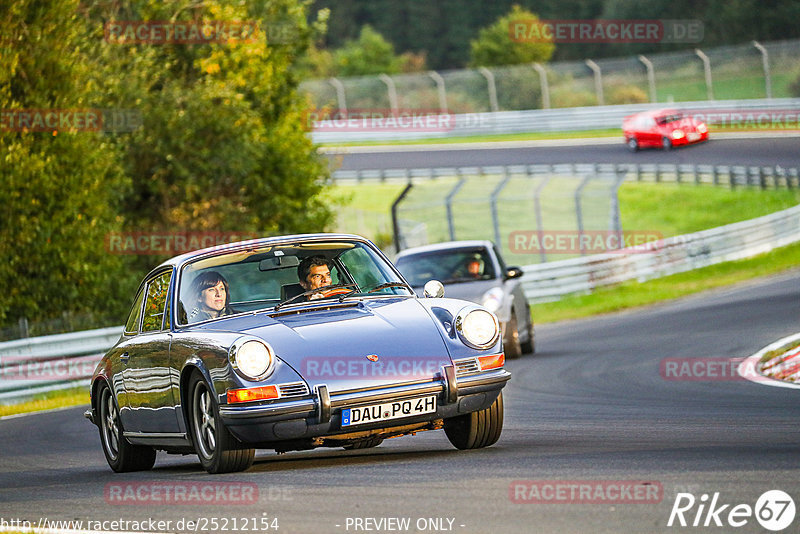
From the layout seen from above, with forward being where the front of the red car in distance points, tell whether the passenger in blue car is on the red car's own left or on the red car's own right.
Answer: on the red car's own right

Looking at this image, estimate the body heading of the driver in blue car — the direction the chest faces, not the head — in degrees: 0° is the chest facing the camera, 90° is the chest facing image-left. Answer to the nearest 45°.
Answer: approximately 315°

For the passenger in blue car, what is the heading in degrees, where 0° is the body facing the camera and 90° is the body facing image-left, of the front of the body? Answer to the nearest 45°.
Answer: approximately 315°

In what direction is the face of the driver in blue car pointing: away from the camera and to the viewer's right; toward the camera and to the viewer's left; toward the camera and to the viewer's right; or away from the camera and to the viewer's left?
toward the camera and to the viewer's right

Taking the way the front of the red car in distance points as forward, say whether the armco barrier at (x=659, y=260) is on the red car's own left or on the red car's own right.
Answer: on the red car's own right

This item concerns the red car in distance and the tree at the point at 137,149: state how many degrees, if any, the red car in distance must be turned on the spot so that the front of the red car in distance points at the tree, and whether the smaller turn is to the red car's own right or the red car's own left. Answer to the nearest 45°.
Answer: approximately 90° to the red car's own right

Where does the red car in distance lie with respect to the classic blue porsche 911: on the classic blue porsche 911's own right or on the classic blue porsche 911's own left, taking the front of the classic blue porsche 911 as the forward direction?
on the classic blue porsche 911's own left

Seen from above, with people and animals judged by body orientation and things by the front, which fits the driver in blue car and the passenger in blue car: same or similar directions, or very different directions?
same or similar directions

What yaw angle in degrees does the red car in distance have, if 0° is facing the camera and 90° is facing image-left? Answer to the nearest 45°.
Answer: approximately 315°

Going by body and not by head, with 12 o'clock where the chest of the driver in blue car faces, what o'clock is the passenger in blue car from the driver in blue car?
The passenger in blue car is roughly at 4 o'clock from the driver in blue car.

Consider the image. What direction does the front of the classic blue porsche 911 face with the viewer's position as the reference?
facing the viewer and to the right of the viewer
